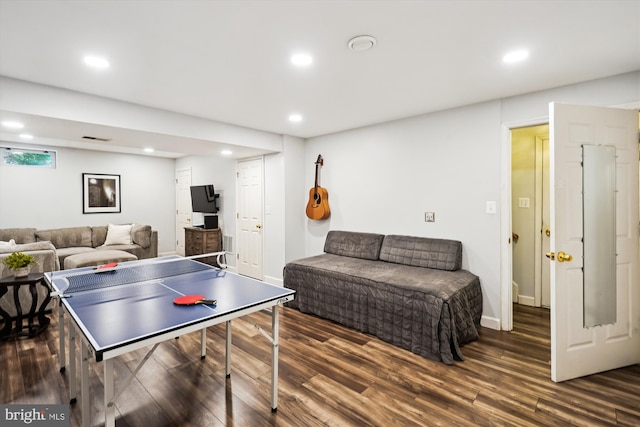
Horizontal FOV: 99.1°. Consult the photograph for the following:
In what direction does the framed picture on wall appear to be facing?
toward the camera

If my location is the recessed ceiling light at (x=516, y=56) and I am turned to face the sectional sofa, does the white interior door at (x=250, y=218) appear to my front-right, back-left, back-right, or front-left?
front-right

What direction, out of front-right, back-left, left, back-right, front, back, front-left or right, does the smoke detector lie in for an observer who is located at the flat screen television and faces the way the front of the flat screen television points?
front-left

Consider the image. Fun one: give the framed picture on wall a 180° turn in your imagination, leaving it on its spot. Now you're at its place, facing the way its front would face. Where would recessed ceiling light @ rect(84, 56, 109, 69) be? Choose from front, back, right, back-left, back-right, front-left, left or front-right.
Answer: back

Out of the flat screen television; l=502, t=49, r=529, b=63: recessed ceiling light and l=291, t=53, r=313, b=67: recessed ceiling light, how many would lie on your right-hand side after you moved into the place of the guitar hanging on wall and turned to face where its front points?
1

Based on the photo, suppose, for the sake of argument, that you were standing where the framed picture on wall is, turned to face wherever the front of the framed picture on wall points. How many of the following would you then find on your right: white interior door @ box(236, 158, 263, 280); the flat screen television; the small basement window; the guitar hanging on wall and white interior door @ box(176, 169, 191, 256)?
1

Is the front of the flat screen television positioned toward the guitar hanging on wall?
no

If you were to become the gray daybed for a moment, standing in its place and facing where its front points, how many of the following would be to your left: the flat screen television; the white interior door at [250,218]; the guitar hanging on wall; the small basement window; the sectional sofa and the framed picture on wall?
0

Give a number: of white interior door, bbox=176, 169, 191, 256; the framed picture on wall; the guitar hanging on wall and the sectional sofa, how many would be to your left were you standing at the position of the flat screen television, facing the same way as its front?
1

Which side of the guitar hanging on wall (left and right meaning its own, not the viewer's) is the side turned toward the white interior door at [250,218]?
right

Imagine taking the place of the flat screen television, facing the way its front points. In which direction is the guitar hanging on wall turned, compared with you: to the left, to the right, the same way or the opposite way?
the same way

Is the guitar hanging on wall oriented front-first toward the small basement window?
no

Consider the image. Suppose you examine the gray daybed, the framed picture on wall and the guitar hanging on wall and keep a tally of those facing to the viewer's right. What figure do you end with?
0

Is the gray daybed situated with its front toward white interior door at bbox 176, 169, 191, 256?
no

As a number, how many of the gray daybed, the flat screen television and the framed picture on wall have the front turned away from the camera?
0

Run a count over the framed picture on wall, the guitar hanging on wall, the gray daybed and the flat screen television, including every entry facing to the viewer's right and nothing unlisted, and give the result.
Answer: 0

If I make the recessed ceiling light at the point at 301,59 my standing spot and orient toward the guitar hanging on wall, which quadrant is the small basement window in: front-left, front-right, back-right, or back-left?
front-left

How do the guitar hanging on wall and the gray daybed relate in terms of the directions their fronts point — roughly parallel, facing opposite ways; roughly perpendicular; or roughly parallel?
roughly parallel

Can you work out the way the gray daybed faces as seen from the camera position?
facing the viewer and to the left of the viewer

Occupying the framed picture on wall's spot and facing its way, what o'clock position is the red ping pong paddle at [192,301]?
The red ping pong paddle is roughly at 12 o'clock from the framed picture on wall.
